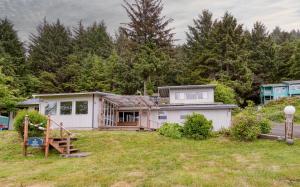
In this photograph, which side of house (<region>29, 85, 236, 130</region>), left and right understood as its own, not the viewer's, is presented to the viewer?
front

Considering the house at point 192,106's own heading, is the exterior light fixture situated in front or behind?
in front

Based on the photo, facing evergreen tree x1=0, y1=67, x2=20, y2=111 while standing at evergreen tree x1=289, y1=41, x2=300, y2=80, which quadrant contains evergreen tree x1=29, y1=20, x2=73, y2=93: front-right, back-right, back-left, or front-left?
front-right

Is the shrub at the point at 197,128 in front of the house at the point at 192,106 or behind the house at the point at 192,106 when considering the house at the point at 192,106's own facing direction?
in front

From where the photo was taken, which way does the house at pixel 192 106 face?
toward the camera

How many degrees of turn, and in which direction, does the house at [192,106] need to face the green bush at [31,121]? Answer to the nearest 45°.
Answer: approximately 45° to its right

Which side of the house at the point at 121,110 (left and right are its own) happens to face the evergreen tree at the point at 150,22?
back

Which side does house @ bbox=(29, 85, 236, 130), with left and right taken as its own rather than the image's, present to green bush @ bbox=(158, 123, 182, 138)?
front

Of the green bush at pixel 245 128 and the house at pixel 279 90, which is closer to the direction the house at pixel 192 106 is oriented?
the green bush

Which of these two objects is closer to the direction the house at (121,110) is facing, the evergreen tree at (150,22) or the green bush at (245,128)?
the green bush

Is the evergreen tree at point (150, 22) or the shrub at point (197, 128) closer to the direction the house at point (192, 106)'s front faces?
the shrub
